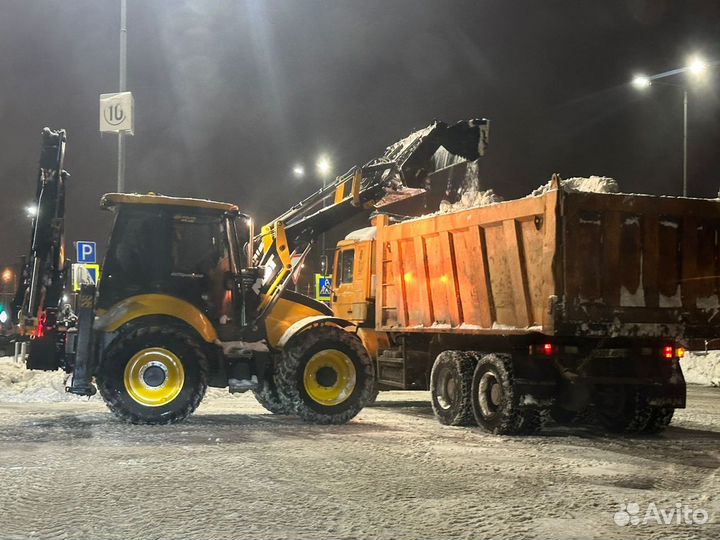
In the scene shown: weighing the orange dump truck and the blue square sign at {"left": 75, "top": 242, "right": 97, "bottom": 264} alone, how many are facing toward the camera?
1

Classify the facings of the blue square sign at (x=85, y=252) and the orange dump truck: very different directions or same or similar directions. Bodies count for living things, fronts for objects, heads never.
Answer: very different directions

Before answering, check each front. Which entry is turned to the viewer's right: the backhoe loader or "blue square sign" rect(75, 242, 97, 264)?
the backhoe loader

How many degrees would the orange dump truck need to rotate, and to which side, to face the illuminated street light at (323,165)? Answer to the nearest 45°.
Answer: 0° — it already faces it

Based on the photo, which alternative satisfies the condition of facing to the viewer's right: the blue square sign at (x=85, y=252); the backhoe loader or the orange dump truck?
the backhoe loader

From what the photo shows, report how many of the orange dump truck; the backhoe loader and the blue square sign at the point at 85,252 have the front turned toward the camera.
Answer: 1

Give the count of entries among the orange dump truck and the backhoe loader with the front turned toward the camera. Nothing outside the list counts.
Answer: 0

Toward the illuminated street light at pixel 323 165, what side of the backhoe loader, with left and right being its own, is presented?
left

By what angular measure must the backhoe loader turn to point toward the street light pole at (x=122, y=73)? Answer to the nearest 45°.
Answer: approximately 90° to its left

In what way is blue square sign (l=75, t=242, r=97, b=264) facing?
toward the camera

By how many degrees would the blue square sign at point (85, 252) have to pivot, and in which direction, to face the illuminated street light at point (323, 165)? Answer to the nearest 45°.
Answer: approximately 135° to its left

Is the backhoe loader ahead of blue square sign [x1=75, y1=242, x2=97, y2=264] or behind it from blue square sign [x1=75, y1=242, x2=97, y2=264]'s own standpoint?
ahead

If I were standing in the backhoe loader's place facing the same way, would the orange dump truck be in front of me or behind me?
in front

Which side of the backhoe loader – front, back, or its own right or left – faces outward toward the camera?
right

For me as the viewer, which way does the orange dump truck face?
facing away from the viewer and to the left of the viewer

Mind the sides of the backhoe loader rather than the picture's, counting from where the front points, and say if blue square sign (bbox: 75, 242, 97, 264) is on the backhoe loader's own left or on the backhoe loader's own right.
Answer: on the backhoe loader's own left
